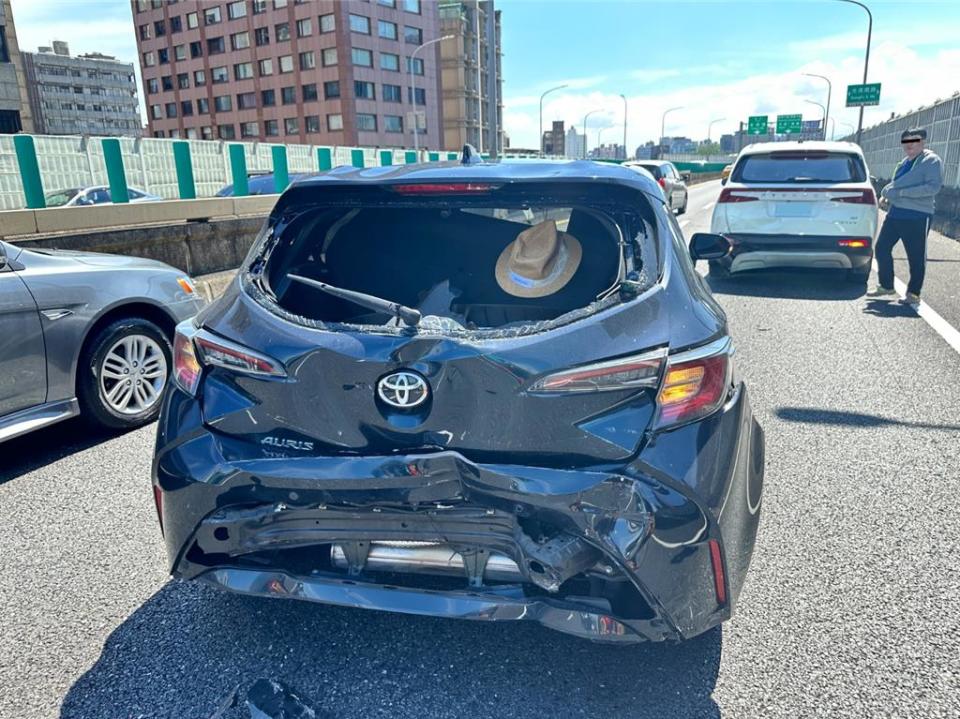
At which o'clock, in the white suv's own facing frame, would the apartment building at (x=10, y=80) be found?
The apartment building is roughly at 10 o'clock from the white suv.

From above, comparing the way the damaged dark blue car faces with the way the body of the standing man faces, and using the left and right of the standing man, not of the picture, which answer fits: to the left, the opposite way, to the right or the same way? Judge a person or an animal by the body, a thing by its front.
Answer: to the right

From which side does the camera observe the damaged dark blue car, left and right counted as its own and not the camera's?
back

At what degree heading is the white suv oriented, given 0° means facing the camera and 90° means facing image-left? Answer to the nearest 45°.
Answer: approximately 180°

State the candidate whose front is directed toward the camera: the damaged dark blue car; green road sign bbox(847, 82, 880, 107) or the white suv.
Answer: the green road sign

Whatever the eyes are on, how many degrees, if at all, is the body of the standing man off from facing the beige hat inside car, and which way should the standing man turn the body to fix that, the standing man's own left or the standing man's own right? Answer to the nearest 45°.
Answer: approximately 45° to the standing man's own left

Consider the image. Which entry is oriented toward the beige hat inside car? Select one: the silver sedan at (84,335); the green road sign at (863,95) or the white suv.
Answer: the green road sign

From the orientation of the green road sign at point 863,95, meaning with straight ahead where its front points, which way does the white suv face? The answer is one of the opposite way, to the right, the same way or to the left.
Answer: the opposite way

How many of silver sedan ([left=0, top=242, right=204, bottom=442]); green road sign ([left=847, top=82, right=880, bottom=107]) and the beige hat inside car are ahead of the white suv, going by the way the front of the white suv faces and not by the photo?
1

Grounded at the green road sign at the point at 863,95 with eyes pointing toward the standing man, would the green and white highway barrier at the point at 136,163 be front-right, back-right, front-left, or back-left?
front-right

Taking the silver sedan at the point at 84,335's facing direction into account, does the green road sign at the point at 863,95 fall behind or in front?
in front

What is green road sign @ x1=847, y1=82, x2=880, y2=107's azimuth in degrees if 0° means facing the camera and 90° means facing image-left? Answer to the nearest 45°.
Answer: approximately 0°

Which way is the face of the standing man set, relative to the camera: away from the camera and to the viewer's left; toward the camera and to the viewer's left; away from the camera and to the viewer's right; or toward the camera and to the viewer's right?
toward the camera and to the viewer's left
